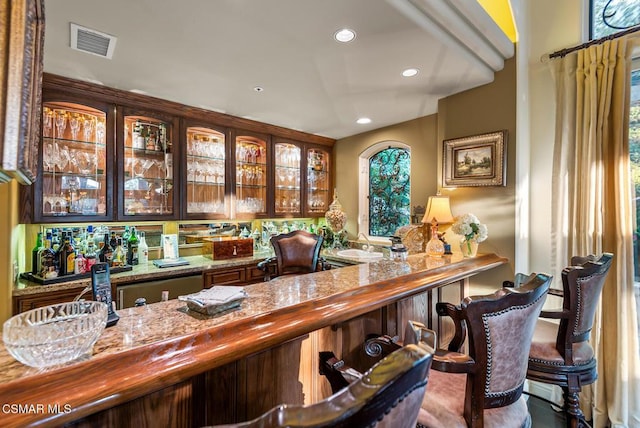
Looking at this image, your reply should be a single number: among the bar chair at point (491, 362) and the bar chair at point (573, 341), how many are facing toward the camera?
0

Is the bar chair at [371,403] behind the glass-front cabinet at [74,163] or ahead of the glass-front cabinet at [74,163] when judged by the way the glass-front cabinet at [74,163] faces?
ahead

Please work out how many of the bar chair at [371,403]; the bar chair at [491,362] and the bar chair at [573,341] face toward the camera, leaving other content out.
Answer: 0

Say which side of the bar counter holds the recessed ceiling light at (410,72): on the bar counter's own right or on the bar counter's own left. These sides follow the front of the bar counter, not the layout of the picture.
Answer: on the bar counter's own left

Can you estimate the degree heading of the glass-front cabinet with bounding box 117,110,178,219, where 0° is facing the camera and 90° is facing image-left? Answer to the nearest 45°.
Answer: approximately 315°

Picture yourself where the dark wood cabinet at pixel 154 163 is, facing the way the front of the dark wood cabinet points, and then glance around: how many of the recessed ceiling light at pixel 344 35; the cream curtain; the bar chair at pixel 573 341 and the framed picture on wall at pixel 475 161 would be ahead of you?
4

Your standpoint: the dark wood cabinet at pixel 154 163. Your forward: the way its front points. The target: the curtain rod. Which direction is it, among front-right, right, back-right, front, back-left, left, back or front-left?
front

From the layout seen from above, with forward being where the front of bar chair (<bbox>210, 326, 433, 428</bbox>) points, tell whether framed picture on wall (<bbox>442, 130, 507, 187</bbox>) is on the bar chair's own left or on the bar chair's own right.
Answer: on the bar chair's own right

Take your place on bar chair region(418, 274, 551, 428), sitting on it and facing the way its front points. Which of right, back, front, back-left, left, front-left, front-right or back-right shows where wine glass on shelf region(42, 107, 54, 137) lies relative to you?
front-left

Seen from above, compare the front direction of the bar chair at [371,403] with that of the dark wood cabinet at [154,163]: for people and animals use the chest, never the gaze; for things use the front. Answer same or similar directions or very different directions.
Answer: very different directions

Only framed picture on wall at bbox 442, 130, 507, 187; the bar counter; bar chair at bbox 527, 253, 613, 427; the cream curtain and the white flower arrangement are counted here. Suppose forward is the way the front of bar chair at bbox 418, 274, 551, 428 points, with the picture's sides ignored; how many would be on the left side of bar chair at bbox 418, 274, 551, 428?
1

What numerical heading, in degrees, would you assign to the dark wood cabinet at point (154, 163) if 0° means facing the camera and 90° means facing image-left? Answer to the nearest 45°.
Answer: approximately 315°
